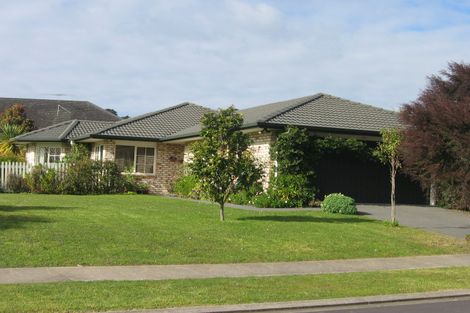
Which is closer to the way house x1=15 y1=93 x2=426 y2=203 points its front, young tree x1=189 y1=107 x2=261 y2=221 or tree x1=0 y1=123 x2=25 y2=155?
the young tree

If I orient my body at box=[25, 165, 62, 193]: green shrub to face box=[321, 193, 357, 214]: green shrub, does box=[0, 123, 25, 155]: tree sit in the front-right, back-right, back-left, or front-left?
back-left

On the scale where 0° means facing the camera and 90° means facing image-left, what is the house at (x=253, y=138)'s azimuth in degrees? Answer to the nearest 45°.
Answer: approximately 0°

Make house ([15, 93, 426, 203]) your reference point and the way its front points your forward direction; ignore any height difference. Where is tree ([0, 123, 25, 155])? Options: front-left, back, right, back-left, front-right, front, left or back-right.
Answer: back-right

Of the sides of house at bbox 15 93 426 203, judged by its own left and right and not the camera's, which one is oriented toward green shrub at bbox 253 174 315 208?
front

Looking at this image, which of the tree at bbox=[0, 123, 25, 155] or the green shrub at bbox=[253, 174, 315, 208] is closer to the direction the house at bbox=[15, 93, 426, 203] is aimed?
the green shrub

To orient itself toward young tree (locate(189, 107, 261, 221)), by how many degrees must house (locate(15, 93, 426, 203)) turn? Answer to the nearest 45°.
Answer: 0° — it already faces it

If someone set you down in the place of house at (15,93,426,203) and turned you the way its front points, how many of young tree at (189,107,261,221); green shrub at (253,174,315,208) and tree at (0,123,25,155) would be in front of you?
2

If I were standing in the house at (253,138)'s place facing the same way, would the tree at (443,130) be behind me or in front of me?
in front

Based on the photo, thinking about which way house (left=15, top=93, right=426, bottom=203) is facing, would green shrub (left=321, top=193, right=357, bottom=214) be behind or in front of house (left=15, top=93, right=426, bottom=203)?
in front
